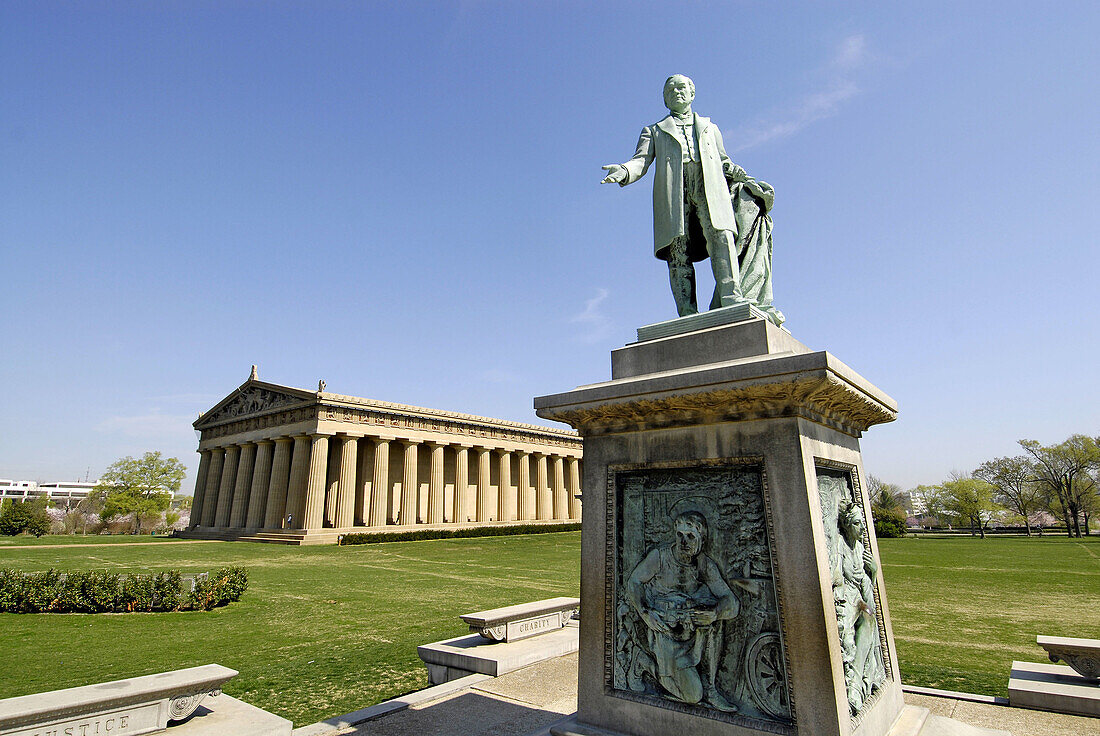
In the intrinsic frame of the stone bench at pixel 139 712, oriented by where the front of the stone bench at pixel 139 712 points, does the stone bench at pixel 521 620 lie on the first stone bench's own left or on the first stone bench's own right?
on the first stone bench's own left

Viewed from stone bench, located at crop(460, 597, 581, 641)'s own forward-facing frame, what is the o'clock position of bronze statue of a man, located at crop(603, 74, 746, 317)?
The bronze statue of a man is roughly at 1 o'clock from the stone bench.

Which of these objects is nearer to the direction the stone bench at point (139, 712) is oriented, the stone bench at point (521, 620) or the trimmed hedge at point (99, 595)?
the stone bench

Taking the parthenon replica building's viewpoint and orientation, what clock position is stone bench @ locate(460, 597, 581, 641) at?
The stone bench is roughly at 10 o'clock from the parthenon replica building.

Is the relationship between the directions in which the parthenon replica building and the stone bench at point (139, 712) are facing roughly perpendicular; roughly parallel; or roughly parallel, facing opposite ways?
roughly perpendicular
